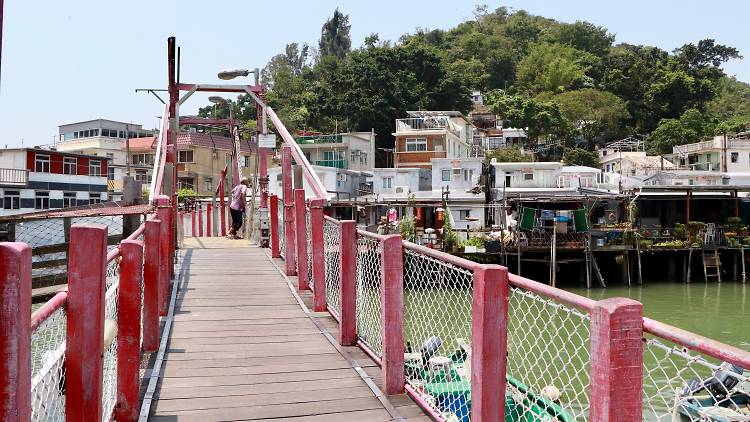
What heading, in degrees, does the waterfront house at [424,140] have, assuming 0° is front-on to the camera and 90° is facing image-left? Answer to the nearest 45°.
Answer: approximately 0°

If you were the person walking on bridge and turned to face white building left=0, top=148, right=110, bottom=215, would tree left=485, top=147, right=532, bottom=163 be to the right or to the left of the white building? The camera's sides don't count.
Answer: right

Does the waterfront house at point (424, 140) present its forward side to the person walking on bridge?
yes

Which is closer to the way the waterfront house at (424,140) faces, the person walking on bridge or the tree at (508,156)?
the person walking on bridge

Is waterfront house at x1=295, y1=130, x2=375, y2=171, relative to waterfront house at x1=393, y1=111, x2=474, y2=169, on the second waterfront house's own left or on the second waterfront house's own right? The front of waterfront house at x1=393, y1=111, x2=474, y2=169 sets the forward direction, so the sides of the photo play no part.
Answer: on the second waterfront house's own right

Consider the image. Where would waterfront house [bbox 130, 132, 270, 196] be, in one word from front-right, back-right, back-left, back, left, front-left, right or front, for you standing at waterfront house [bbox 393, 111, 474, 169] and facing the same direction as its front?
right

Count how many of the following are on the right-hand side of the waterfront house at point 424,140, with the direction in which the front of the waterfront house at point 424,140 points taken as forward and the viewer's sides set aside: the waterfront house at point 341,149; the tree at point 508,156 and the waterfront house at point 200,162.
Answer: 2

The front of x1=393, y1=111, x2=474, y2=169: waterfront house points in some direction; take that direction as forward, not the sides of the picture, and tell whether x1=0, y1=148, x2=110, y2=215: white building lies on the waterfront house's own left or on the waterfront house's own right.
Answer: on the waterfront house's own right

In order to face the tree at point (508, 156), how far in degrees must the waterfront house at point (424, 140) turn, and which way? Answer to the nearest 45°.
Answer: approximately 135° to its left
